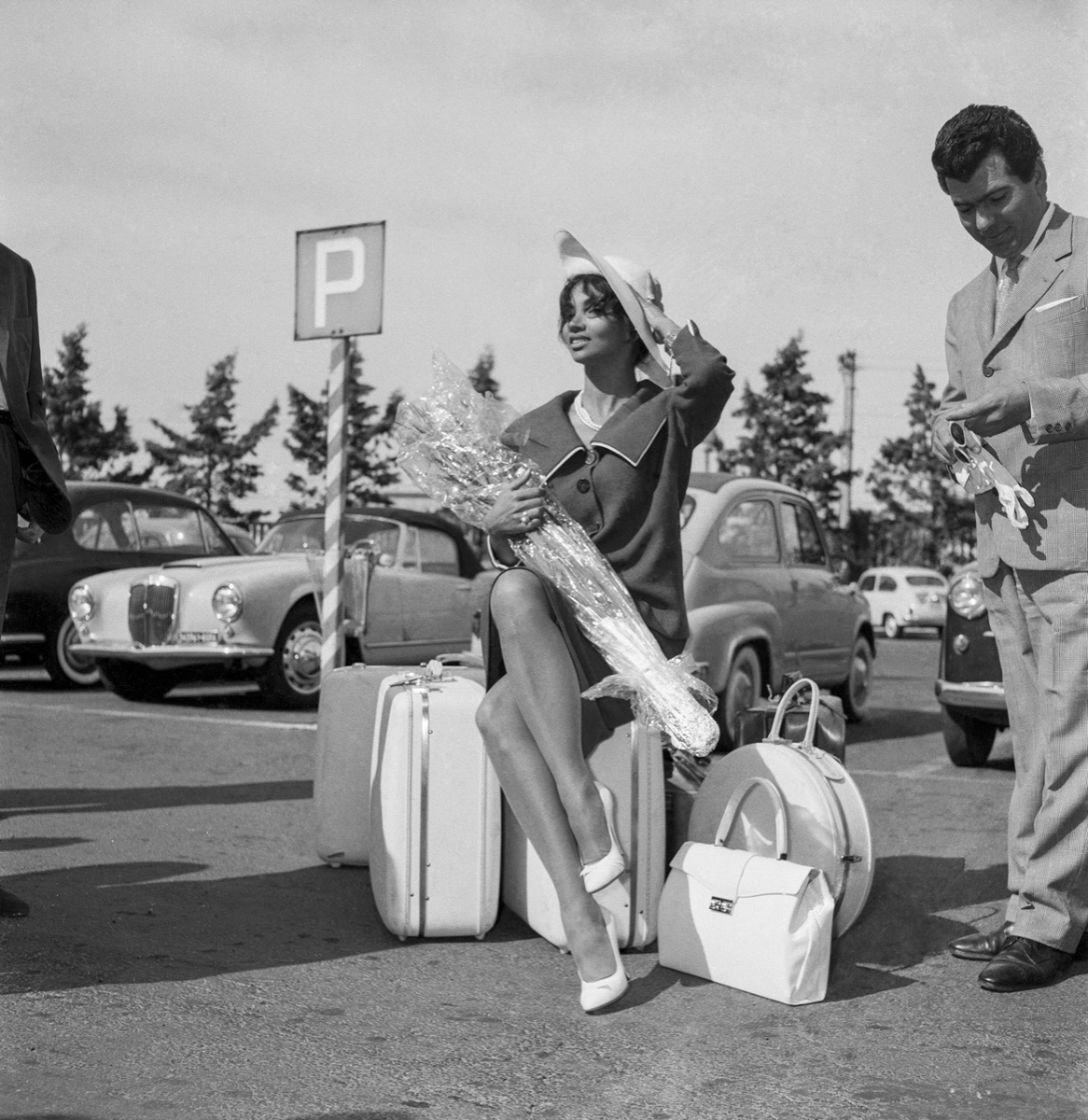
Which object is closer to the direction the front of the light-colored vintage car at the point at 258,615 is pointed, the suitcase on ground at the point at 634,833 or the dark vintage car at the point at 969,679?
the suitcase on ground

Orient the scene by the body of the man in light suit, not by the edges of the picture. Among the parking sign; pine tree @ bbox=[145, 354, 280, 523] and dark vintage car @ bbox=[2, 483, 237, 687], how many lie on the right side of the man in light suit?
3

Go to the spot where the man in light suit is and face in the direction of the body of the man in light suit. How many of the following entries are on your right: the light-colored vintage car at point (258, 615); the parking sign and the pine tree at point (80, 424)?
3

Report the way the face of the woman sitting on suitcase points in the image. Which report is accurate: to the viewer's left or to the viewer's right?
to the viewer's left

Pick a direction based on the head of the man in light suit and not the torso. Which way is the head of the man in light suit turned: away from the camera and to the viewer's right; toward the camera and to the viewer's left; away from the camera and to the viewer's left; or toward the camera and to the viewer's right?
toward the camera and to the viewer's left

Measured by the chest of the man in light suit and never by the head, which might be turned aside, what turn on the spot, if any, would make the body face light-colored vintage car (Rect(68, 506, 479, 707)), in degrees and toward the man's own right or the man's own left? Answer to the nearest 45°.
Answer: approximately 90° to the man's own right

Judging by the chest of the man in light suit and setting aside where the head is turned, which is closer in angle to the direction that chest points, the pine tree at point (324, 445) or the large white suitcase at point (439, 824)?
the large white suitcase

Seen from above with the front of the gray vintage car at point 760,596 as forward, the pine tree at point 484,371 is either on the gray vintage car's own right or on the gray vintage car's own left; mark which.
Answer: on the gray vintage car's own left

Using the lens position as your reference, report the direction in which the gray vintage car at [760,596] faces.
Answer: facing away from the viewer and to the right of the viewer

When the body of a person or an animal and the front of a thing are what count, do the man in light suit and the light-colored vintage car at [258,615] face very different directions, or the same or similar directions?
same or similar directions

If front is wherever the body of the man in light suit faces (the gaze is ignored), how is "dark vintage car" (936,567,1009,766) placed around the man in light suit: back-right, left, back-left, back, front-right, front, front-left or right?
back-right

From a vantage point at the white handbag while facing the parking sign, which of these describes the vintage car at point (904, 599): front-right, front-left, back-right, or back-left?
front-right

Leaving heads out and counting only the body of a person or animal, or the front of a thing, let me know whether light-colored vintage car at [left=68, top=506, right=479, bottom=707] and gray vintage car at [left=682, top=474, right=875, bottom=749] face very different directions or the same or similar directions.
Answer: very different directions

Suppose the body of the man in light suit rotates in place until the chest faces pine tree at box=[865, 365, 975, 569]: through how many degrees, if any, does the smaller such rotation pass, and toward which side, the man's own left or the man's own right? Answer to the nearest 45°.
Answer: approximately 135° to the man's own right

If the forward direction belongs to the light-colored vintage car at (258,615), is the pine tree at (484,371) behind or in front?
behind

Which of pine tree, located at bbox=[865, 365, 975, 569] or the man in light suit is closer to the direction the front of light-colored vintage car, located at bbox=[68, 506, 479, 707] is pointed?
the man in light suit

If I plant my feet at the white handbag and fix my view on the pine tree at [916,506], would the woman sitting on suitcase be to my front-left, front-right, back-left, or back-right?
front-left

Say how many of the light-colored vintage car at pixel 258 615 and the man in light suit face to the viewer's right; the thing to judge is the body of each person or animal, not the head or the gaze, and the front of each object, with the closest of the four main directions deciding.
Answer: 0

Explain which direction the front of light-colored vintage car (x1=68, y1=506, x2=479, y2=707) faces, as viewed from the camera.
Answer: facing the viewer and to the left of the viewer

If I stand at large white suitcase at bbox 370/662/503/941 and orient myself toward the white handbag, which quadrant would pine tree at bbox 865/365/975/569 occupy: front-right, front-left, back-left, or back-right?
back-left
